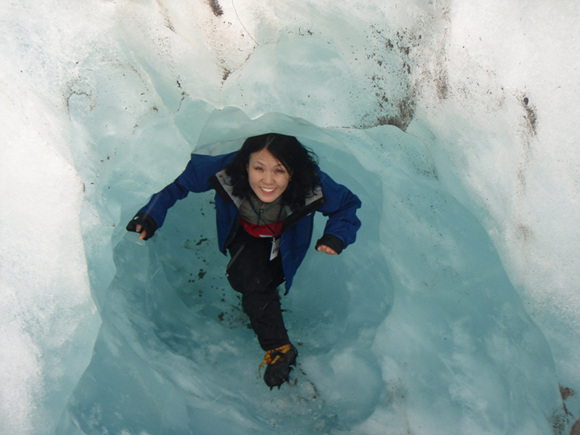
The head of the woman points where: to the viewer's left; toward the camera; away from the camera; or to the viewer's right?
toward the camera

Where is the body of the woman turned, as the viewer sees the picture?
toward the camera
